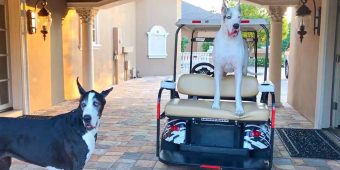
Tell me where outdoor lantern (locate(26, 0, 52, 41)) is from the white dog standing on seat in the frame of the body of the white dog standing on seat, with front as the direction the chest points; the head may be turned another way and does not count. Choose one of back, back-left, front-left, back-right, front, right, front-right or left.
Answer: back-right

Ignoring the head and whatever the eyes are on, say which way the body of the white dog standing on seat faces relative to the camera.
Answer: toward the camera

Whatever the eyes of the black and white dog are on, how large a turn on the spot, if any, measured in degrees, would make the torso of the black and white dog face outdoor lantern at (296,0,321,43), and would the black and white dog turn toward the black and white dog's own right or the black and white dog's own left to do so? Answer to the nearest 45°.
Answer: approximately 45° to the black and white dog's own left

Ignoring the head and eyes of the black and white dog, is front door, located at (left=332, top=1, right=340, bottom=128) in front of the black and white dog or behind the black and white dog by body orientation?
in front

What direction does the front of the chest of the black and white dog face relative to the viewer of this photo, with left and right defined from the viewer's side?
facing to the right of the viewer

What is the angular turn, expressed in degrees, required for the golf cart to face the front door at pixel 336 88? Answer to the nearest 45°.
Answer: approximately 45° to its right

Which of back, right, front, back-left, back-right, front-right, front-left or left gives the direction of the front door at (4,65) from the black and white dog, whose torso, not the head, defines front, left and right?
left

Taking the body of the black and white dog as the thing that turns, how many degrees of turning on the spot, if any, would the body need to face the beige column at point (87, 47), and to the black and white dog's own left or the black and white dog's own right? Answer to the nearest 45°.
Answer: approximately 90° to the black and white dog's own left

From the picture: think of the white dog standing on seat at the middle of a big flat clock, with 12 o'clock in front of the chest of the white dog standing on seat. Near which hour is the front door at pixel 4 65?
The front door is roughly at 4 o'clock from the white dog standing on seat.

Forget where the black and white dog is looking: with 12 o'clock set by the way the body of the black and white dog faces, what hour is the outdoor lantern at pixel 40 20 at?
The outdoor lantern is roughly at 9 o'clock from the black and white dog.

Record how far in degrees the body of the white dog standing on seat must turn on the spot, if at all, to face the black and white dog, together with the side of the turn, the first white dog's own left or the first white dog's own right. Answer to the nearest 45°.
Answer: approximately 45° to the first white dog's own right

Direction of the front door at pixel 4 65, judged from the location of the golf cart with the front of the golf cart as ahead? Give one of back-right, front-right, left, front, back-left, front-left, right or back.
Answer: front-left

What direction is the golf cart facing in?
away from the camera
